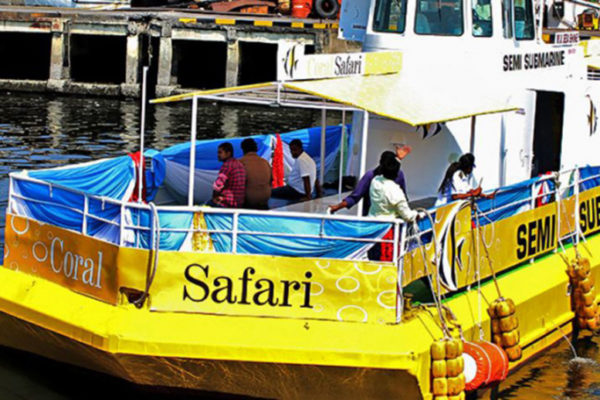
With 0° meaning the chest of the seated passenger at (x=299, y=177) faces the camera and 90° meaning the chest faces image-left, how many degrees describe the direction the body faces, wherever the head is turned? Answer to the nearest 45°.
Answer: approximately 90°

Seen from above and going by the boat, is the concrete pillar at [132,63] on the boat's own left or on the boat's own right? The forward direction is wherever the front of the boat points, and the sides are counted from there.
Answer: on the boat's own right

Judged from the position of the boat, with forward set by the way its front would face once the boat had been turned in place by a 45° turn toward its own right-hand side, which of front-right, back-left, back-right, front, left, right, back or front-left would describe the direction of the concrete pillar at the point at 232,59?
right

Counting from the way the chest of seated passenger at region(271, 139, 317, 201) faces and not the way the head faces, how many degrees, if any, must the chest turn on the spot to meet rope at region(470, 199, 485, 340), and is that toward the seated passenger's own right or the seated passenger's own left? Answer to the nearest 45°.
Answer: approximately 135° to the seated passenger's own left
